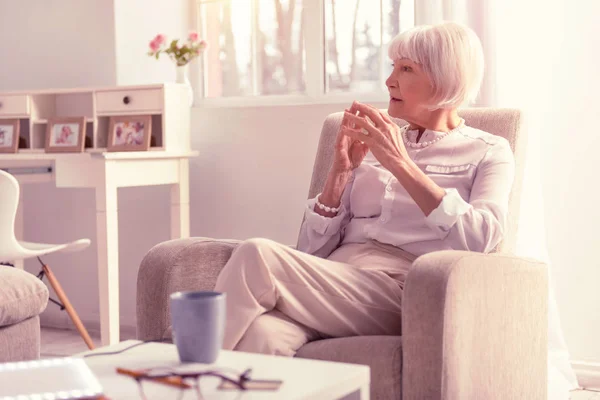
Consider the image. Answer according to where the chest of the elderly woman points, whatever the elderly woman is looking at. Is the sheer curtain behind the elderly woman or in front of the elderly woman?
behind

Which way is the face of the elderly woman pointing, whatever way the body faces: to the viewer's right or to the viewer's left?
to the viewer's left

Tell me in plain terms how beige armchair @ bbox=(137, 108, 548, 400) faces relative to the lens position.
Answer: facing the viewer and to the left of the viewer

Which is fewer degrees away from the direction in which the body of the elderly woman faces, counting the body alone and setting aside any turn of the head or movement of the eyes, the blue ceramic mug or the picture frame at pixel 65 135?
the blue ceramic mug

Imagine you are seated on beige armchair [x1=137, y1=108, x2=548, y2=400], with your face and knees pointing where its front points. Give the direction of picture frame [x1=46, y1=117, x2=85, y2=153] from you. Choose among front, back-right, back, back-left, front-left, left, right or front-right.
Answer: right

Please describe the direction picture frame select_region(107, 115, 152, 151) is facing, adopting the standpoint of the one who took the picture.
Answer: facing the viewer

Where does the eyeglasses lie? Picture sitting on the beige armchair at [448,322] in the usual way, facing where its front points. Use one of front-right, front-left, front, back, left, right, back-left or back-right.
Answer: front

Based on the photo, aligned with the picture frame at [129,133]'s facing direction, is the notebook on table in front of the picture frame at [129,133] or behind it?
in front

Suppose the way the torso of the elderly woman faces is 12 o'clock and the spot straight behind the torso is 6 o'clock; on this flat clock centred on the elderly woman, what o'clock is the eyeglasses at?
The eyeglasses is roughly at 11 o'clock from the elderly woman.

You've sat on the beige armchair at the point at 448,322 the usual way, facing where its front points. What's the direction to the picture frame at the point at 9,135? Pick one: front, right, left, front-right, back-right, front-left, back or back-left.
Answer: right

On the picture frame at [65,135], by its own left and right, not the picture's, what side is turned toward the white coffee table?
front

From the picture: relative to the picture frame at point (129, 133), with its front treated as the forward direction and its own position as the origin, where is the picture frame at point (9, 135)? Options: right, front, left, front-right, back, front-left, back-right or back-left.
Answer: back-right

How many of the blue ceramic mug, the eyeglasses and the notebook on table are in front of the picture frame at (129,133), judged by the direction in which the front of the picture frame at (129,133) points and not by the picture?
3

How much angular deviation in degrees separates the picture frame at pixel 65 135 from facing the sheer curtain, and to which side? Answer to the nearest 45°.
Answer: approximately 45° to its left

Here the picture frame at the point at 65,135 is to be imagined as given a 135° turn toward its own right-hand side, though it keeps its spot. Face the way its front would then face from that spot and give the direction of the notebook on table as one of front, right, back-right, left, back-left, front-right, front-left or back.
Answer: back-left
